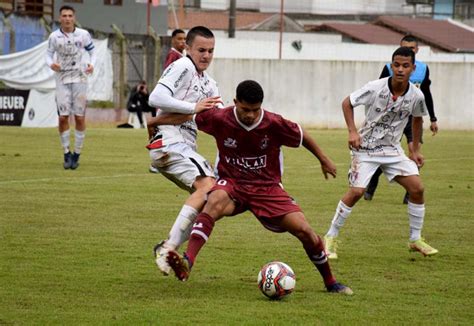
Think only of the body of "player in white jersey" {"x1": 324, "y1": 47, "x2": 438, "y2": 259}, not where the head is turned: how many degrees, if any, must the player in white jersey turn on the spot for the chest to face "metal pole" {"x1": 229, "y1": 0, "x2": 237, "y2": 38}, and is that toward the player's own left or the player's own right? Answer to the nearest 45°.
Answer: approximately 180°

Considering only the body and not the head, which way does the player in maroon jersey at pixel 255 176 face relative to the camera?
toward the camera

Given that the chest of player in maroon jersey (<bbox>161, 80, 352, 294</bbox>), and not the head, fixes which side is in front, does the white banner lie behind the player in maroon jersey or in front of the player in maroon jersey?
behind

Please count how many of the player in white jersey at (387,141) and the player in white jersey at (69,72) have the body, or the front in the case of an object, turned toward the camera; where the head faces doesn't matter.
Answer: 2

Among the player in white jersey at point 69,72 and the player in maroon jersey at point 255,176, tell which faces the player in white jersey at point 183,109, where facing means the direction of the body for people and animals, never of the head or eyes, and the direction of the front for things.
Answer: the player in white jersey at point 69,72

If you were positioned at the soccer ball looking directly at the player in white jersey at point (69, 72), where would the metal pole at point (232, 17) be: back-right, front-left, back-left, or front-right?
front-right

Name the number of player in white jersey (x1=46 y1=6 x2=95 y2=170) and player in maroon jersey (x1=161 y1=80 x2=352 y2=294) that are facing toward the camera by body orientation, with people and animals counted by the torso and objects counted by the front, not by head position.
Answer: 2

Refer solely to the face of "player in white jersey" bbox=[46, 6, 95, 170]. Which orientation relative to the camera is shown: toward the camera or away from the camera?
toward the camera

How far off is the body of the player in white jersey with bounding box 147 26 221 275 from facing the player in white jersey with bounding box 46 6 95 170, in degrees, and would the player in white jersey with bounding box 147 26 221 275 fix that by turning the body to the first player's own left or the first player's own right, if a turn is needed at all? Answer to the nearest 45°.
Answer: approximately 135° to the first player's own left

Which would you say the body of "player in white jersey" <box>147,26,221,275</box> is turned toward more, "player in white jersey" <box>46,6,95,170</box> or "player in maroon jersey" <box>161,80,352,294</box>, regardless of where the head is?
the player in maroon jersey

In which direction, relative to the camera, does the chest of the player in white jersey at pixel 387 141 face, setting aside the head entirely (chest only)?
toward the camera

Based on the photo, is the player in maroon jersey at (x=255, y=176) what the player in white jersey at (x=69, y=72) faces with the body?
yes

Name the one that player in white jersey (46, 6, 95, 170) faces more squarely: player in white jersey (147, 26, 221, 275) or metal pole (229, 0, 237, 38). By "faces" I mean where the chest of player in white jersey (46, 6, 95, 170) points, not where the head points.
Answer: the player in white jersey

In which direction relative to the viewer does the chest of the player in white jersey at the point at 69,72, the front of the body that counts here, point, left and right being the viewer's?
facing the viewer

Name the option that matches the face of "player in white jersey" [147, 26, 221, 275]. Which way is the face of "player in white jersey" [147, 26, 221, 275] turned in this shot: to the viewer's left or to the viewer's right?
to the viewer's right
